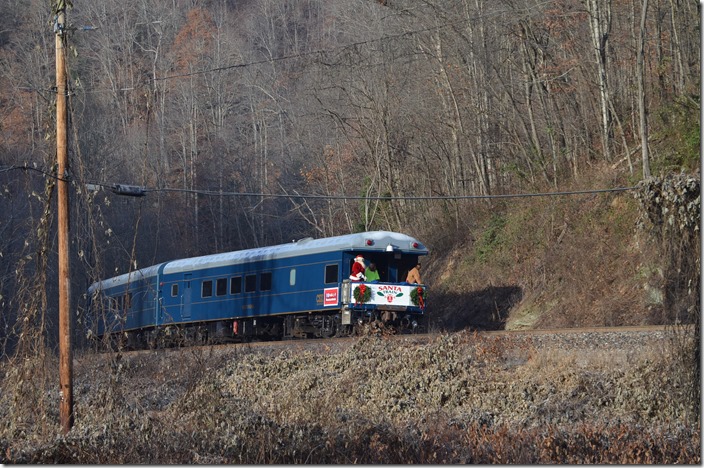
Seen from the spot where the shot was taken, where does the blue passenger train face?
facing away from the viewer and to the left of the viewer

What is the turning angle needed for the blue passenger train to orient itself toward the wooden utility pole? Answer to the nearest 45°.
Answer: approximately 135° to its left
